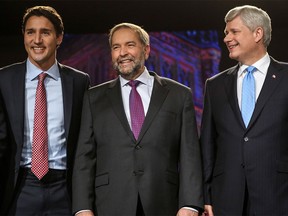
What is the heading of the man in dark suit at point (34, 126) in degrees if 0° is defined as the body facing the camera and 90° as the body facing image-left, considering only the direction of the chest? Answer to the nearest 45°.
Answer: approximately 0°

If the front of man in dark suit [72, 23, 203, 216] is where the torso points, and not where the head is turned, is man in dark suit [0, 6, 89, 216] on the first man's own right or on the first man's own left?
on the first man's own right

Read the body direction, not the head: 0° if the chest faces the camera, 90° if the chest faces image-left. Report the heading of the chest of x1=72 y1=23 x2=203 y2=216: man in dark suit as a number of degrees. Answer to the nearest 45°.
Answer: approximately 0°

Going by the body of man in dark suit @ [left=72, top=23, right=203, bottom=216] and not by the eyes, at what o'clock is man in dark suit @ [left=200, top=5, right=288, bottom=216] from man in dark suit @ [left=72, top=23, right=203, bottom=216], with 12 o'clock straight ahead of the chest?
man in dark suit @ [left=200, top=5, right=288, bottom=216] is roughly at 9 o'clock from man in dark suit @ [left=72, top=23, right=203, bottom=216].

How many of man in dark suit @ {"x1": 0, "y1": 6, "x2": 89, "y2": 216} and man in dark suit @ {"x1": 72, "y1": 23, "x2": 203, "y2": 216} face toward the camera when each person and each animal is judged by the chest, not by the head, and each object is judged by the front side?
2

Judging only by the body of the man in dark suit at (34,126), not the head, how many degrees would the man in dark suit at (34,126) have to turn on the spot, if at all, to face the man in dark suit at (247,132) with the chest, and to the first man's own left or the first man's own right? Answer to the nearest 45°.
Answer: approximately 90° to the first man's own left

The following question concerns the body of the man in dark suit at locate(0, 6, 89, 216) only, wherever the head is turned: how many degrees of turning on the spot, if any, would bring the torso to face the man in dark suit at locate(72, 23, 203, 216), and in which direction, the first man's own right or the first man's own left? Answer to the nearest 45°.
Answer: approximately 90° to the first man's own left
